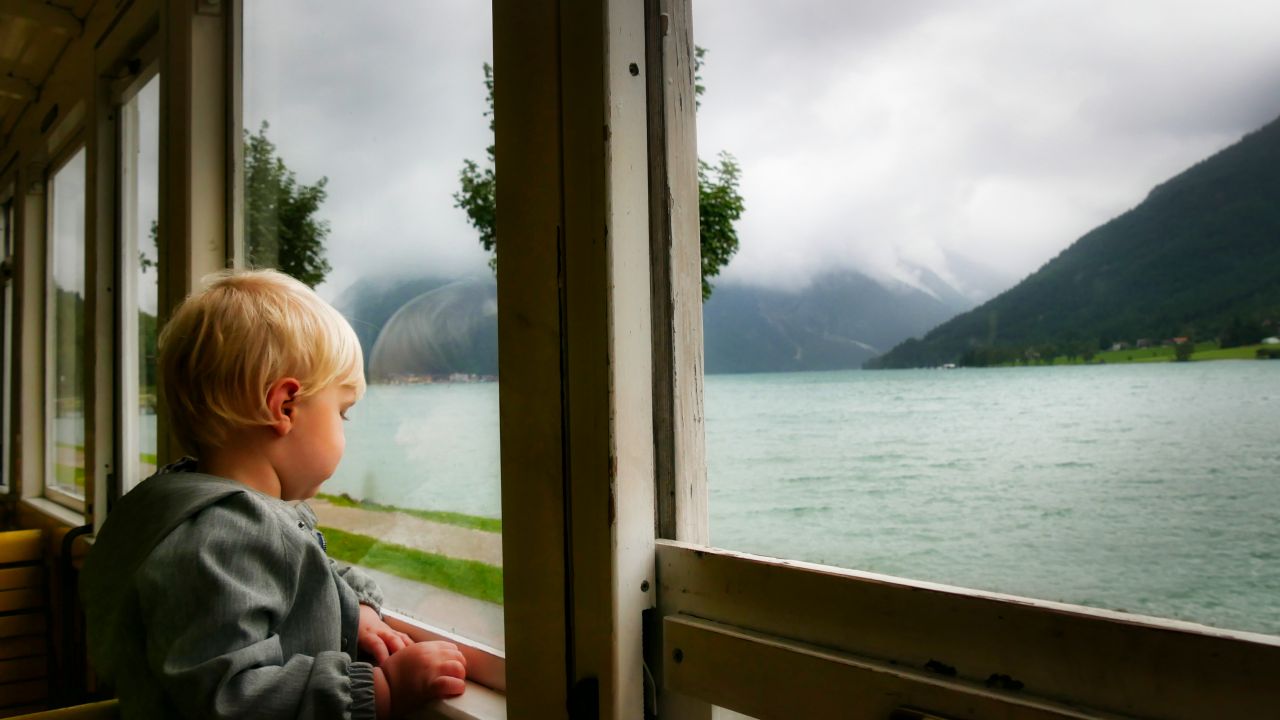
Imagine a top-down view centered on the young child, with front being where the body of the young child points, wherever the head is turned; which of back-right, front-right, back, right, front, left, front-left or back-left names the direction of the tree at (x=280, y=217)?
left

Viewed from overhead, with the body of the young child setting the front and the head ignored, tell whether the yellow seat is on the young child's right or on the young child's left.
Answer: on the young child's left

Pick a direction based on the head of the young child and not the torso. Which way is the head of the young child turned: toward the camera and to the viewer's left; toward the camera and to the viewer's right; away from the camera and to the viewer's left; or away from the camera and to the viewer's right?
away from the camera and to the viewer's right

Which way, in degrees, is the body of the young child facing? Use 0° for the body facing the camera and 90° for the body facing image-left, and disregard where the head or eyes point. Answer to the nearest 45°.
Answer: approximately 270°
